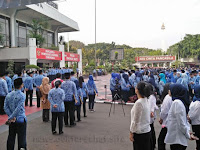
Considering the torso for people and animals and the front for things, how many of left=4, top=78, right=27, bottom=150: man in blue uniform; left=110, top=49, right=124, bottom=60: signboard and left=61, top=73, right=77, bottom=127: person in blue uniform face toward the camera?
1

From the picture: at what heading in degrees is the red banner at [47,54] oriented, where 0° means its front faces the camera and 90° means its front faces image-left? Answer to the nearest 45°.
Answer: approximately 315°

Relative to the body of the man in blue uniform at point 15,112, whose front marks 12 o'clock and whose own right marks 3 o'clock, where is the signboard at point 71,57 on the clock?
The signboard is roughly at 11 o'clock from the man in blue uniform.

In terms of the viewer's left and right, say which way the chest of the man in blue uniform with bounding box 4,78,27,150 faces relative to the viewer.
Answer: facing away from the viewer and to the right of the viewer

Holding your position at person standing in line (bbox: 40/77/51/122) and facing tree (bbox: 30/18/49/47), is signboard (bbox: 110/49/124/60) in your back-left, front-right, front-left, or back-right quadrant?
front-right

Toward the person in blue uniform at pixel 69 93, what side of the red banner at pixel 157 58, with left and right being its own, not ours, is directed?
front

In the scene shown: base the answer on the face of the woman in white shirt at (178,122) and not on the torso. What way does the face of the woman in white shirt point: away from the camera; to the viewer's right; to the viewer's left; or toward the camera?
away from the camera

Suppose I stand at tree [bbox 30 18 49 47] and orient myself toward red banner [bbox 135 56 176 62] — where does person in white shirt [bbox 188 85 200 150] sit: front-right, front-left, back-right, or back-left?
back-right

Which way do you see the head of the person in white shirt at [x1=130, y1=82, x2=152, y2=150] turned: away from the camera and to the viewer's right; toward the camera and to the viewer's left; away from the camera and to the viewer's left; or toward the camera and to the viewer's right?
away from the camera and to the viewer's left

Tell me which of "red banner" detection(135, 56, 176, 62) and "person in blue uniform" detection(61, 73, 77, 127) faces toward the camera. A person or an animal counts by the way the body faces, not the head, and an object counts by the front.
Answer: the red banner

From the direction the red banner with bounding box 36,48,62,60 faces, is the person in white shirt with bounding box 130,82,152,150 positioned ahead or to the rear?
ahead

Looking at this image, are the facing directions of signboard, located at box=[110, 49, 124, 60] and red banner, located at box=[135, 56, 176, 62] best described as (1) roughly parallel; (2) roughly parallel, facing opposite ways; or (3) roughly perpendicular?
roughly parallel

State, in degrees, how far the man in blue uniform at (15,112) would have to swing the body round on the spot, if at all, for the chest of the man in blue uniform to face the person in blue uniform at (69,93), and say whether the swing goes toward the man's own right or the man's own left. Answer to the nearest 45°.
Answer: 0° — they already face them

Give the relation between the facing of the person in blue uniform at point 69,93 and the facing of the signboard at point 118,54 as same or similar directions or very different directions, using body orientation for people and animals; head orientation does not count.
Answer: very different directions

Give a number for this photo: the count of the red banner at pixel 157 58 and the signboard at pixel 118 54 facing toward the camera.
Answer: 2

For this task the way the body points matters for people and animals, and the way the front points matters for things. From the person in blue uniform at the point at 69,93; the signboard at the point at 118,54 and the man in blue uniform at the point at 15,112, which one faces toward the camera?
the signboard
